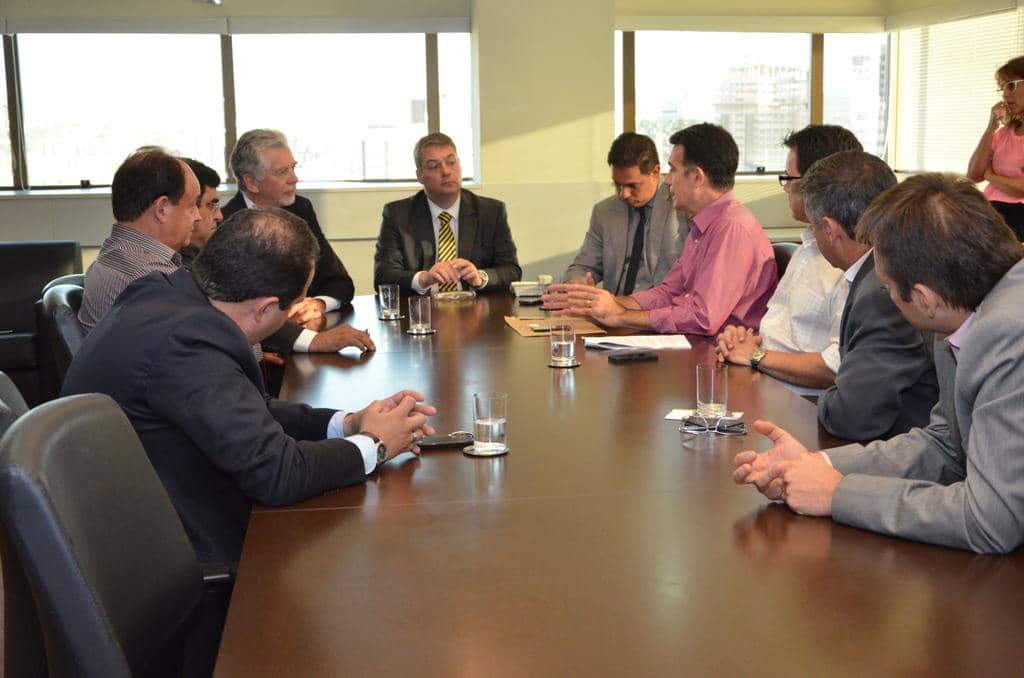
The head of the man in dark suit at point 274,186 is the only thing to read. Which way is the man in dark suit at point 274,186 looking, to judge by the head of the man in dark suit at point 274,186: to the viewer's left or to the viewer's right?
to the viewer's right

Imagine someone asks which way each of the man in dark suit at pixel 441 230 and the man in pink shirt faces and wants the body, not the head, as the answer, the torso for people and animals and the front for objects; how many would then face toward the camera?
1

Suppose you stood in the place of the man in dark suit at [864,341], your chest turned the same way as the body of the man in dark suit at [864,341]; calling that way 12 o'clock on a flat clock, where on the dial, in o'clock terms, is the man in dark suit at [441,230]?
the man in dark suit at [441,230] is roughly at 2 o'clock from the man in dark suit at [864,341].

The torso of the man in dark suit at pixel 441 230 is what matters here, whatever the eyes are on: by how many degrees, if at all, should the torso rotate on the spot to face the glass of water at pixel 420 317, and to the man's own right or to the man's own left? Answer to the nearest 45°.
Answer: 0° — they already face it

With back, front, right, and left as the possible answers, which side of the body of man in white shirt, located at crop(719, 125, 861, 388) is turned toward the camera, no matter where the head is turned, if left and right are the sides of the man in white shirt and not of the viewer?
left

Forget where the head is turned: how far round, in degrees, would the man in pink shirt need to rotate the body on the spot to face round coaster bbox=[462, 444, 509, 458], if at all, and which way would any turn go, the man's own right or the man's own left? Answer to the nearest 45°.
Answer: approximately 90° to the man's own left

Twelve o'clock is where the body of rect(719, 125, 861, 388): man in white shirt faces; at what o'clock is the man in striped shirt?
The man in striped shirt is roughly at 12 o'clock from the man in white shirt.

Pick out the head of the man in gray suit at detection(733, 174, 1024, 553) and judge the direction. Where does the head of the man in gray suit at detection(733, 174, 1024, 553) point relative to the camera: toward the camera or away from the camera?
away from the camera

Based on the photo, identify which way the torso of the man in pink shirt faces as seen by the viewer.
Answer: to the viewer's left
